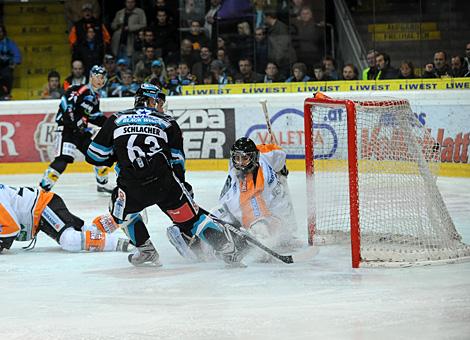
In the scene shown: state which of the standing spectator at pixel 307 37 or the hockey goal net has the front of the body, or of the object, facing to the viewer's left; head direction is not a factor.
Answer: the hockey goal net

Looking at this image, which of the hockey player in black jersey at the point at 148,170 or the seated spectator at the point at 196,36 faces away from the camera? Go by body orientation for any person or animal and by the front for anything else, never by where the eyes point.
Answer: the hockey player in black jersey

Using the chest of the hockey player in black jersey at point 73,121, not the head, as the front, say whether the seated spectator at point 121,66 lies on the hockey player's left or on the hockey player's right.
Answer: on the hockey player's left

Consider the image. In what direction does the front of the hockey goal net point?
to the viewer's left

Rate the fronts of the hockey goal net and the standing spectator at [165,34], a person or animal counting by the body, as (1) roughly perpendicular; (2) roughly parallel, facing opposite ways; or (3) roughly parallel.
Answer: roughly perpendicular

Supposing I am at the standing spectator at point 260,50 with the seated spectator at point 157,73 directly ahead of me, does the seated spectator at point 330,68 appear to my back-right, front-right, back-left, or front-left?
back-left

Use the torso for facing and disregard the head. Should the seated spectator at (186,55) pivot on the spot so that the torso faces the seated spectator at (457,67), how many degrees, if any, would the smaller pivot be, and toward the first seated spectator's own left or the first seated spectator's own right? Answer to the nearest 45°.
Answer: approximately 45° to the first seated spectator's own left

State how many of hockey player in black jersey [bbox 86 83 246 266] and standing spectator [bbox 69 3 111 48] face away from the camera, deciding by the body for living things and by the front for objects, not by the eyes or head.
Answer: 1
